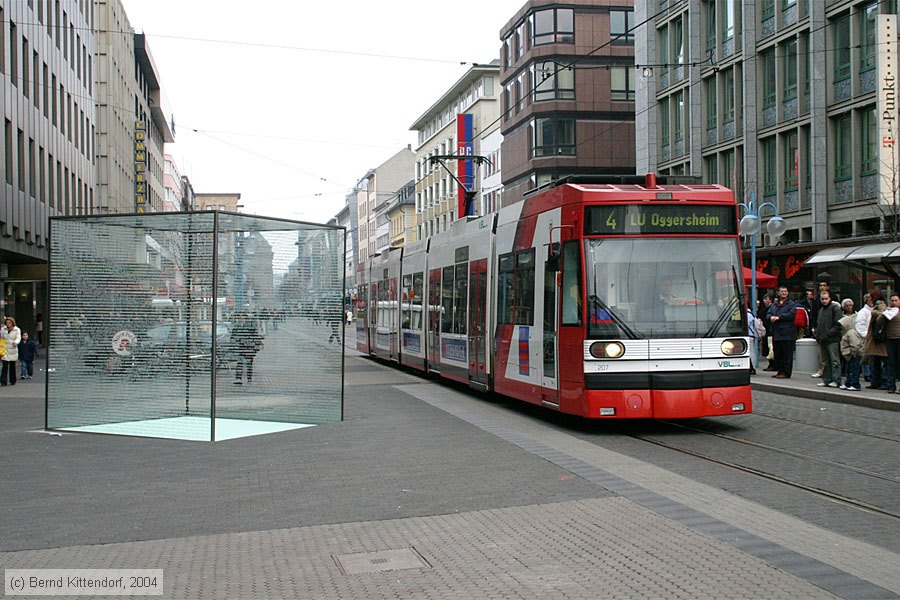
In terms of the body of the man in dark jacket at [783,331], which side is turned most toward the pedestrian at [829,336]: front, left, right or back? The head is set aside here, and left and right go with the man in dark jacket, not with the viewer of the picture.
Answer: left

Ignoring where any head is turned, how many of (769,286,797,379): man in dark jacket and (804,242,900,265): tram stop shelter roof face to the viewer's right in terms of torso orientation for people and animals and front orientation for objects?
0

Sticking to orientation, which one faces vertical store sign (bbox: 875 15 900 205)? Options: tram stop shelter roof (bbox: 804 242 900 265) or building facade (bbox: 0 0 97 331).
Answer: the building facade

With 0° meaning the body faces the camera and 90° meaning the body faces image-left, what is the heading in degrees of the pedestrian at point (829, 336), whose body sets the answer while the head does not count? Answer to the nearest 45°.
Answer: approximately 45°

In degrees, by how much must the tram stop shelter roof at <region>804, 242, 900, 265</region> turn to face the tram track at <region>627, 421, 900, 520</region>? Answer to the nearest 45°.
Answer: approximately 45° to its left

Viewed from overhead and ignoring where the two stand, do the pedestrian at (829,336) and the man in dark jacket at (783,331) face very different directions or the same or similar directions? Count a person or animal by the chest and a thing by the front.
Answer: same or similar directions

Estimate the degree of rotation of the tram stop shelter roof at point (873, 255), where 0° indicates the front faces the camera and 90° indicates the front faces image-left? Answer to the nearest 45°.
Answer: approximately 45°

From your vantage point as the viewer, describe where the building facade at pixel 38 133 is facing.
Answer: facing the viewer and to the right of the viewer

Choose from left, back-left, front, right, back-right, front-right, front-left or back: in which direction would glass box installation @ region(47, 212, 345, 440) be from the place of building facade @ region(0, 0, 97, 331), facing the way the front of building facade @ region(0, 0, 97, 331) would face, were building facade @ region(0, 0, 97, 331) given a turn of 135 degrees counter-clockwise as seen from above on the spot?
back

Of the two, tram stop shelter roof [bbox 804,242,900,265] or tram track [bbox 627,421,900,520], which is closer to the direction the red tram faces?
the tram track

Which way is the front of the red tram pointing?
toward the camera

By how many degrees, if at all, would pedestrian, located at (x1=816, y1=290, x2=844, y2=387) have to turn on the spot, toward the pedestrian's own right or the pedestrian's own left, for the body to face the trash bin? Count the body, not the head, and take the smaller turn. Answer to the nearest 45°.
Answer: approximately 135° to the pedestrian's own right
